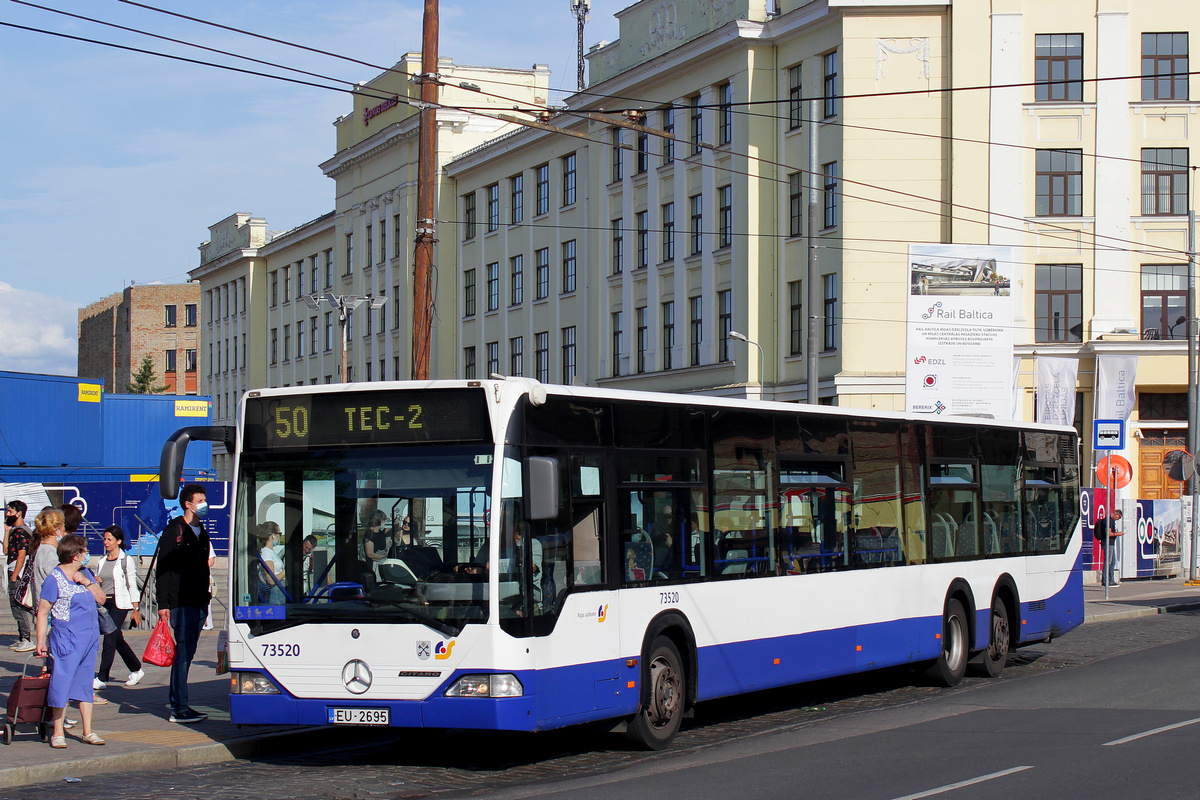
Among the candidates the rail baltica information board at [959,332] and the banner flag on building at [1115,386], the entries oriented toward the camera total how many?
2

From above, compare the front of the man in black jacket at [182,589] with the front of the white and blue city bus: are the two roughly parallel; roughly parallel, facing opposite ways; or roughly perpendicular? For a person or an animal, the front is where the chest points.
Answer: roughly perpendicular

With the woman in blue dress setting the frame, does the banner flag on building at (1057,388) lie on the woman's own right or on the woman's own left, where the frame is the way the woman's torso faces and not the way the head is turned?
on the woman's own left

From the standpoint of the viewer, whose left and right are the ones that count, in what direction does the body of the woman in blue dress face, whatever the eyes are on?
facing the viewer and to the right of the viewer

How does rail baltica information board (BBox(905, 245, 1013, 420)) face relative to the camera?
toward the camera

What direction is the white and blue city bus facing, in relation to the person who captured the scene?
facing the viewer and to the left of the viewer

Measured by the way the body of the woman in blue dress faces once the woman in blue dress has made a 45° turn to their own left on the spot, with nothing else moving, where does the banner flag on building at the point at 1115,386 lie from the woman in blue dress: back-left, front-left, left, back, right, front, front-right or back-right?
front-left

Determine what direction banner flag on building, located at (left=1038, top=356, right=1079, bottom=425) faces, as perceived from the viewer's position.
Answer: facing the viewer

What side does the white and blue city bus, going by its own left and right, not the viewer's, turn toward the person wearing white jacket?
right

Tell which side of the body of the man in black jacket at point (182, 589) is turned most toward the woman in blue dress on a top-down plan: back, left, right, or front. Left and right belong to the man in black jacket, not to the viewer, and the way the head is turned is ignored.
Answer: right

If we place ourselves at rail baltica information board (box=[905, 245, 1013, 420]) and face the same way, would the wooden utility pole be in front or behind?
in front

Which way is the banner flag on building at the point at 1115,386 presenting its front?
toward the camera
